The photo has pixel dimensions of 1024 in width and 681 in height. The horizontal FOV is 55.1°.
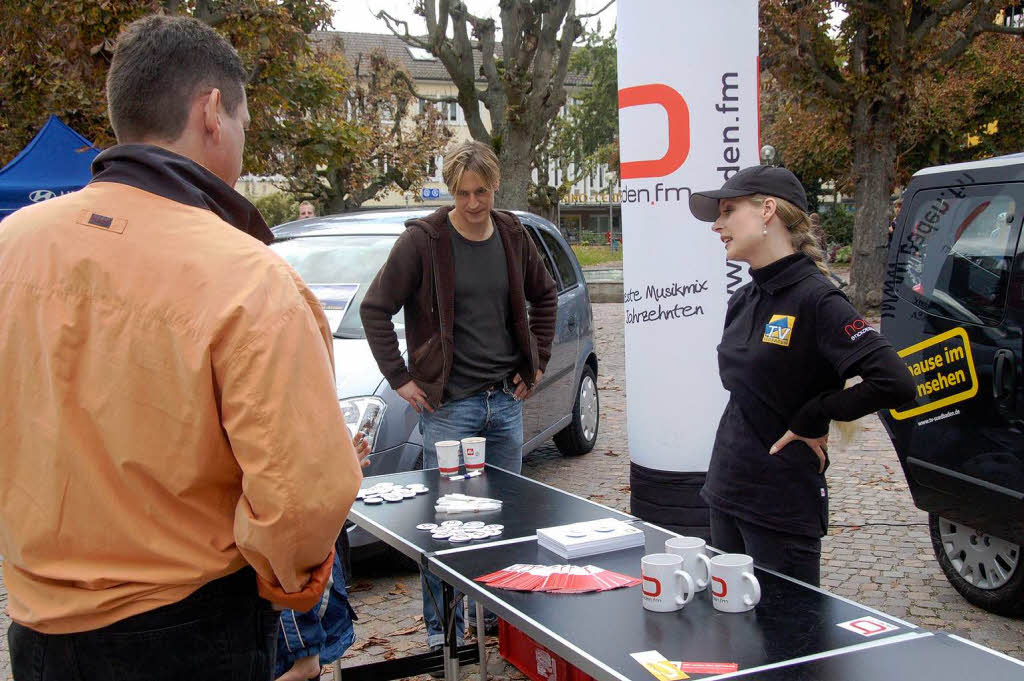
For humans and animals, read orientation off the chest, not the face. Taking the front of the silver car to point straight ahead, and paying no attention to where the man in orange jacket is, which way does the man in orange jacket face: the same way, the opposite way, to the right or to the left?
the opposite way

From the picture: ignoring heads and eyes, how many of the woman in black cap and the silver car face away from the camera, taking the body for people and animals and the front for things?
0

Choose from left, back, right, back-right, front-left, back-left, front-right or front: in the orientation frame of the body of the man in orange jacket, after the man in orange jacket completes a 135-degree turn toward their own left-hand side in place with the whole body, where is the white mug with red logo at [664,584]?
back

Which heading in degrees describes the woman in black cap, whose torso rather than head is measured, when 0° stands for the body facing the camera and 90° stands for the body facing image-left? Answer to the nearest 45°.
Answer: approximately 45°

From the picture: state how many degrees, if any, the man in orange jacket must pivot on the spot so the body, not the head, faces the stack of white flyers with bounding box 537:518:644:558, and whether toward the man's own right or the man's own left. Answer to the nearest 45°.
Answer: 0° — they already face it

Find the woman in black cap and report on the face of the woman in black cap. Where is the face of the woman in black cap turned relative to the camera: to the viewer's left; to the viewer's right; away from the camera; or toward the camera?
to the viewer's left

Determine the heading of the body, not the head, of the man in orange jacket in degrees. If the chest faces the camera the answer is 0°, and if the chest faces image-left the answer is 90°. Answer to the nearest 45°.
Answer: approximately 225°

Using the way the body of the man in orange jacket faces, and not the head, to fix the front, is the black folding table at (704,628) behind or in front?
in front

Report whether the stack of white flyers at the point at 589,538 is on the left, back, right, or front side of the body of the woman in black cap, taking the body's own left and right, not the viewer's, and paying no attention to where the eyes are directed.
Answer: front
